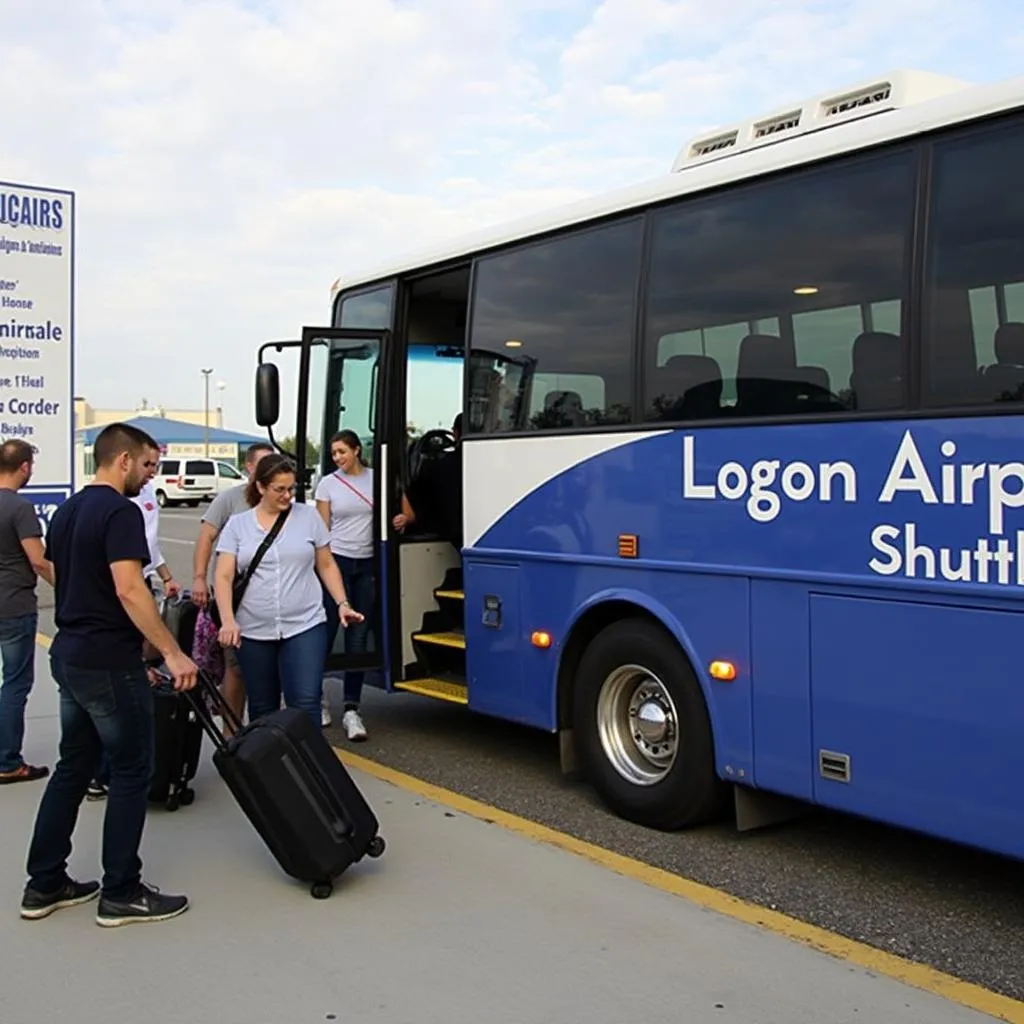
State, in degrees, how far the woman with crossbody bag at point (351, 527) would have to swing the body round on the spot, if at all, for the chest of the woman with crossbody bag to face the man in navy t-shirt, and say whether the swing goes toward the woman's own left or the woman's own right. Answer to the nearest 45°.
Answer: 0° — they already face them

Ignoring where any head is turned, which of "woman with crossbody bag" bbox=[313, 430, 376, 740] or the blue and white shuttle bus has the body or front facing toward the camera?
the woman with crossbody bag

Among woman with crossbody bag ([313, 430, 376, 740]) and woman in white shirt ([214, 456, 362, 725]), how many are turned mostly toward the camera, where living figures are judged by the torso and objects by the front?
2

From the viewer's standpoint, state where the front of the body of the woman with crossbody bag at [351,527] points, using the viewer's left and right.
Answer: facing the viewer

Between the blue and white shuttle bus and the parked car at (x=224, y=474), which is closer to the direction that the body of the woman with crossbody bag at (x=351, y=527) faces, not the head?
the blue and white shuttle bus

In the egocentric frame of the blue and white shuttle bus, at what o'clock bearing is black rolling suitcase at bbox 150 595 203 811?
The black rolling suitcase is roughly at 11 o'clock from the blue and white shuttle bus.

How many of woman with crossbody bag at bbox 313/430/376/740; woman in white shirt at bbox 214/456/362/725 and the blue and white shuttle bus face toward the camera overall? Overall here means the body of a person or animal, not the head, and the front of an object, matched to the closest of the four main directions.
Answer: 2

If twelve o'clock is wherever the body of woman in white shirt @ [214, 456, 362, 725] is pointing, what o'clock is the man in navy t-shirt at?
The man in navy t-shirt is roughly at 1 o'clock from the woman in white shirt.

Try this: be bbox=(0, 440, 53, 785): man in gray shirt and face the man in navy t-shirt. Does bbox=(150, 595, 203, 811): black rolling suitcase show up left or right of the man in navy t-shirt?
left

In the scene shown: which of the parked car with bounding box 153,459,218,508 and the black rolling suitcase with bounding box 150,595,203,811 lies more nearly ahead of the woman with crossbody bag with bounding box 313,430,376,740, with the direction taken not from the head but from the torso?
the black rolling suitcase

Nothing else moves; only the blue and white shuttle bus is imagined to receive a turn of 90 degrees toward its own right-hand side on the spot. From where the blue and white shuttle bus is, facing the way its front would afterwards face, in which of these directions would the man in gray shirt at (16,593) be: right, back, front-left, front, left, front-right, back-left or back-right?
back-left

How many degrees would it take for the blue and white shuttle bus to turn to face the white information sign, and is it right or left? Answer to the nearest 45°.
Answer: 0° — it already faces it

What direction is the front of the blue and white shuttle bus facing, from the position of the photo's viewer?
facing away from the viewer and to the left of the viewer

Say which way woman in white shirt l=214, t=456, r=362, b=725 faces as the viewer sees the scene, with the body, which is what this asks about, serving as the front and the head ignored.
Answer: toward the camera

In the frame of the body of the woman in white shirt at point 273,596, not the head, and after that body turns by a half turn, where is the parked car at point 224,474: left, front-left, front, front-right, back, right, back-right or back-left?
front

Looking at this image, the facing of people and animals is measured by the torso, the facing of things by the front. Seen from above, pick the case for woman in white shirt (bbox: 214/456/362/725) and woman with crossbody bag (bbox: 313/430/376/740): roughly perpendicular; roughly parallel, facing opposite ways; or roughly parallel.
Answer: roughly parallel

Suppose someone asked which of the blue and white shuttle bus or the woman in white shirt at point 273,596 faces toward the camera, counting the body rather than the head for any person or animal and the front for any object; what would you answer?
the woman in white shirt
